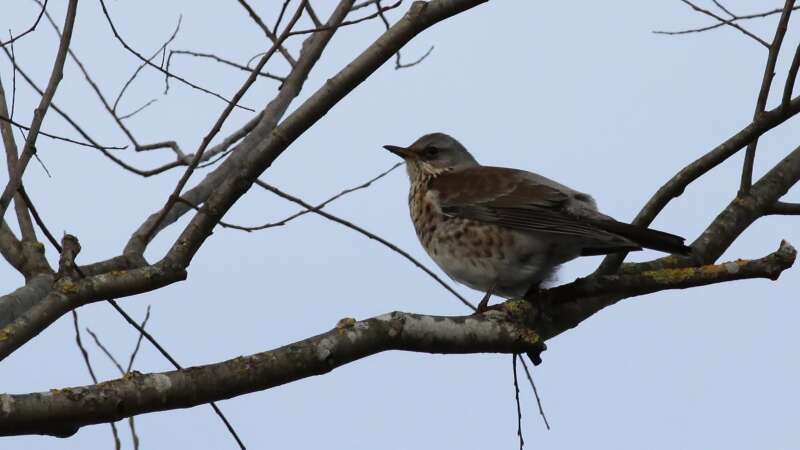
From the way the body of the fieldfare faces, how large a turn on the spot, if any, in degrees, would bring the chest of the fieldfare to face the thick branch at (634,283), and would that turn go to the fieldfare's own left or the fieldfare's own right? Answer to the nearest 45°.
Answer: approximately 135° to the fieldfare's own left

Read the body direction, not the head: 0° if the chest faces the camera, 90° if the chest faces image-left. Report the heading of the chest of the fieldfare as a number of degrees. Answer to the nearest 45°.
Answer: approximately 90°
